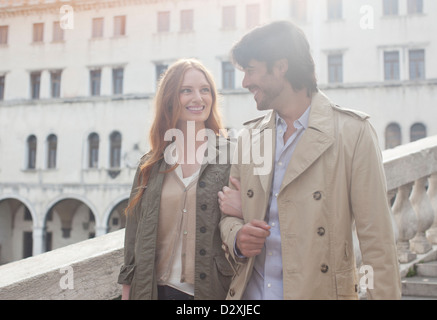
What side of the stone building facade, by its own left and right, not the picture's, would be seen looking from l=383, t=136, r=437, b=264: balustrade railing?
front

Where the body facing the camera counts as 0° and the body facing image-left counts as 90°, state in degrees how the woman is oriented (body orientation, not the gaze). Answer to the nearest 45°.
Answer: approximately 0°

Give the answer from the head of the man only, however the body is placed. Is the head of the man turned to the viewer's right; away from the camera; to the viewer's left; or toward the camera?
to the viewer's left

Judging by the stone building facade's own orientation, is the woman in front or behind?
in front

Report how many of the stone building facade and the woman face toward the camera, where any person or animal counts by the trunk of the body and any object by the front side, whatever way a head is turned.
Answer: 2

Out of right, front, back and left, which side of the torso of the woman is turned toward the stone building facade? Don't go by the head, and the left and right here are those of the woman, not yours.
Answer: back

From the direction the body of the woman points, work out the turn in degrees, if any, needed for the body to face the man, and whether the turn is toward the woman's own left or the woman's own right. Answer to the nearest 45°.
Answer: approximately 45° to the woman's own left

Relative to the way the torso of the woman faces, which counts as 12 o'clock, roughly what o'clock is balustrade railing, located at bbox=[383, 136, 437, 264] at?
The balustrade railing is roughly at 8 o'clock from the woman.

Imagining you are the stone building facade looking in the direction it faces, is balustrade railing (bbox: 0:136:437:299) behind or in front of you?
in front

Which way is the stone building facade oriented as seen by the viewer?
toward the camera
